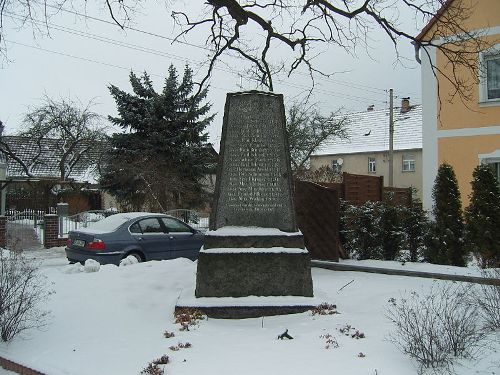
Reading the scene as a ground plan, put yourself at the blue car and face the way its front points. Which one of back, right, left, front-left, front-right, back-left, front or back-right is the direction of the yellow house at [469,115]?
front-right

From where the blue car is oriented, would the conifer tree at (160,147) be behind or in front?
in front

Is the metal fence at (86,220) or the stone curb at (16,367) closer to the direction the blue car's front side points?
the metal fence

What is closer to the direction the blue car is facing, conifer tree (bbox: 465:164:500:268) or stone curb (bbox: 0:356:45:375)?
the conifer tree

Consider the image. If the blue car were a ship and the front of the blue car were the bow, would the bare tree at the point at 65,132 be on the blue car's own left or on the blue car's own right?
on the blue car's own left

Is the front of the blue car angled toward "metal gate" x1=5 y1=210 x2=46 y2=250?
no

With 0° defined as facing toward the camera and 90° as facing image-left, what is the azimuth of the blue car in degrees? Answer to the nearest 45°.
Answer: approximately 225°

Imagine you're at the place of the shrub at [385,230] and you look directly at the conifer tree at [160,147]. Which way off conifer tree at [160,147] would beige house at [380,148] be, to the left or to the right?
right

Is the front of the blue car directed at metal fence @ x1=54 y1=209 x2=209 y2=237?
no

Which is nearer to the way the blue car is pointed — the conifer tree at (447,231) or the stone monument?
the conifer tree

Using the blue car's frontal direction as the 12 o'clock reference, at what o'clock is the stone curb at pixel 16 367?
The stone curb is roughly at 5 o'clock from the blue car.

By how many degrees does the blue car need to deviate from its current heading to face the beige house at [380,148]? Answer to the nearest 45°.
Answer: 0° — it already faces it
